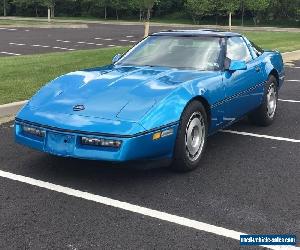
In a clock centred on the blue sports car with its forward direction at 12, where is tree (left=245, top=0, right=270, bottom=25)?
The tree is roughly at 5 o'clock from the blue sports car.

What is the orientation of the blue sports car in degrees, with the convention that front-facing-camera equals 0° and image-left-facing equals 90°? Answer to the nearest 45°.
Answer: approximately 45°

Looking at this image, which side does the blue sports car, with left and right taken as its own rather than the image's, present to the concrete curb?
right

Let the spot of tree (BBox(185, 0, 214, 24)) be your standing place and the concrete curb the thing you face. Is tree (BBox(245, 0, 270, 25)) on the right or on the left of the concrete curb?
left

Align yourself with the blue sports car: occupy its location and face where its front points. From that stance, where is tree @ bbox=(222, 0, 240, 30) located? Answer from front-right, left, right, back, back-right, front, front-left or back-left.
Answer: back-right

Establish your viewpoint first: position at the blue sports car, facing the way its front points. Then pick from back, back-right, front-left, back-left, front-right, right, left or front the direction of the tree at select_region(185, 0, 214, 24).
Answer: back-right
